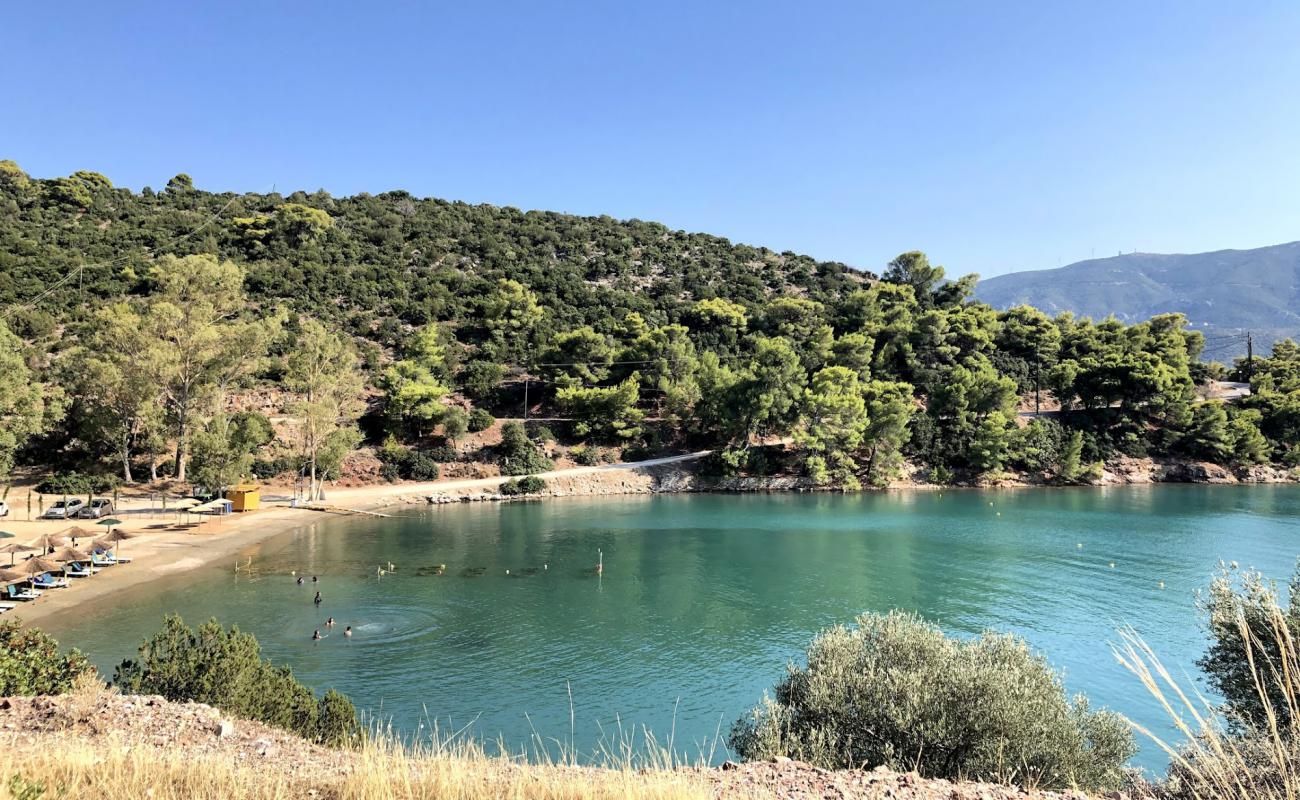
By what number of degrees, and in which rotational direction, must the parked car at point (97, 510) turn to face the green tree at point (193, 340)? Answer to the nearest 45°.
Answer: approximately 180°

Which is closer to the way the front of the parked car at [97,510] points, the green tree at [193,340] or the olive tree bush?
the olive tree bush

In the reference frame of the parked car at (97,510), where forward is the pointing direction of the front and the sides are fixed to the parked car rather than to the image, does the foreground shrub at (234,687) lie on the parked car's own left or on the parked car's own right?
on the parked car's own left

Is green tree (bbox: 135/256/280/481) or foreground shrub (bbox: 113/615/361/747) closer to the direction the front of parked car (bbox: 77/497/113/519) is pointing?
the foreground shrub

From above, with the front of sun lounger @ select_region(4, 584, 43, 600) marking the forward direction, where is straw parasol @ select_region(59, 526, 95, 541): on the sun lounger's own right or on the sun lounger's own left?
on the sun lounger's own left

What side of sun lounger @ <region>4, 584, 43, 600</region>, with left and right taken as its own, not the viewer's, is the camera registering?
right

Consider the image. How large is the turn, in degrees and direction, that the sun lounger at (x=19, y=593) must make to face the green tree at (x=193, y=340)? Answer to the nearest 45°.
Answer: approximately 90° to its left

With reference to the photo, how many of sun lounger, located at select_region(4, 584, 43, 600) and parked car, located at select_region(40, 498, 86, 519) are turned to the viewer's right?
1

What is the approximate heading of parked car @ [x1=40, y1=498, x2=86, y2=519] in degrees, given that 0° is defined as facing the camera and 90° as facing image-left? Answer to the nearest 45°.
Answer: approximately 45°

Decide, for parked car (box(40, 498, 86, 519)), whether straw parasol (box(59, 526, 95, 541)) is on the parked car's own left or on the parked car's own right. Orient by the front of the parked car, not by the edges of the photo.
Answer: on the parked car's own left

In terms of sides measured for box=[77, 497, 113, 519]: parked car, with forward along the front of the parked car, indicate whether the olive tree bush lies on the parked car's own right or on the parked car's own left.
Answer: on the parked car's own left
